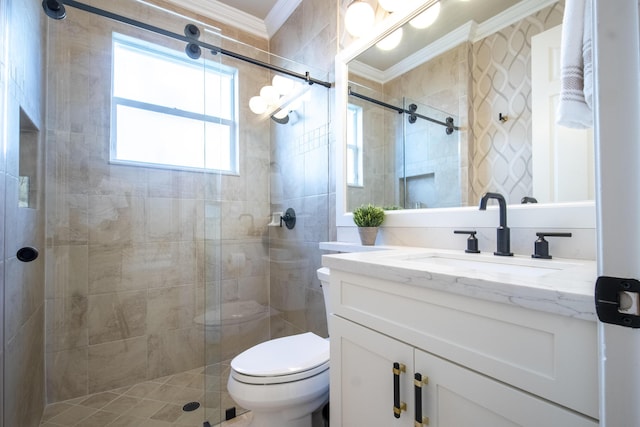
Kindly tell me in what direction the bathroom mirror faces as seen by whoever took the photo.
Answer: facing the viewer and to the left of the viewer

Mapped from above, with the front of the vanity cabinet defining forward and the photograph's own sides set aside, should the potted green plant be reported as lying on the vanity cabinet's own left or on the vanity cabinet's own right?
on the vanity cabinet's own right

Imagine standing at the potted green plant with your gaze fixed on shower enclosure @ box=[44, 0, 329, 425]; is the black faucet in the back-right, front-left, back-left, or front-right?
back-left

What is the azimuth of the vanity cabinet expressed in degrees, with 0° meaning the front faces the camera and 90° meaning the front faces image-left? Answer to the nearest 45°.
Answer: approximately 45°

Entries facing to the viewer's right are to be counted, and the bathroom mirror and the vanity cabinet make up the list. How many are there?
0

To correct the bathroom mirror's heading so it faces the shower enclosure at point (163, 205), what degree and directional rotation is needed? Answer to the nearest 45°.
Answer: approximately 45° to its right
